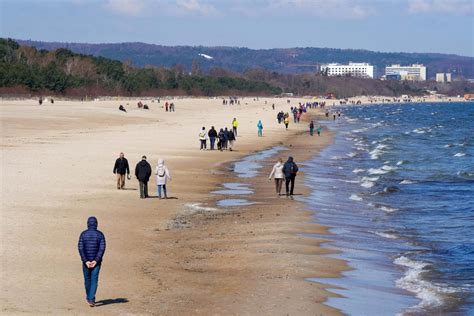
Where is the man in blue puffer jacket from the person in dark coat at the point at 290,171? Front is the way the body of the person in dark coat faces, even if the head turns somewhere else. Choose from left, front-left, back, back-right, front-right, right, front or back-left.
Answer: back

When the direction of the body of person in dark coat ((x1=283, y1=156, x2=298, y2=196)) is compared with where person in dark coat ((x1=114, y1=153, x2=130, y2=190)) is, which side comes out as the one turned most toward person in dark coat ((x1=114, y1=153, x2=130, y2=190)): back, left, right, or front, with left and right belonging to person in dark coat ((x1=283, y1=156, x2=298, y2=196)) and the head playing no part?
left

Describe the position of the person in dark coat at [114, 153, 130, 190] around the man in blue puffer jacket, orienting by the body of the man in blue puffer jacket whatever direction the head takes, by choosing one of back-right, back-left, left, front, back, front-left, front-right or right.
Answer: front

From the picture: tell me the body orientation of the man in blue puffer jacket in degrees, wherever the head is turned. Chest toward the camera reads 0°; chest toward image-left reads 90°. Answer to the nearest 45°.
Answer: approximately 180°

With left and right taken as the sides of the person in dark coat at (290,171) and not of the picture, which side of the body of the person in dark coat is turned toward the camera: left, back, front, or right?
back

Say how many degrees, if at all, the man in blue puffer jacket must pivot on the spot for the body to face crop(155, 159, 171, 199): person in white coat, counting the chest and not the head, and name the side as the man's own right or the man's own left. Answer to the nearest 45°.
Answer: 0° — they already face them
